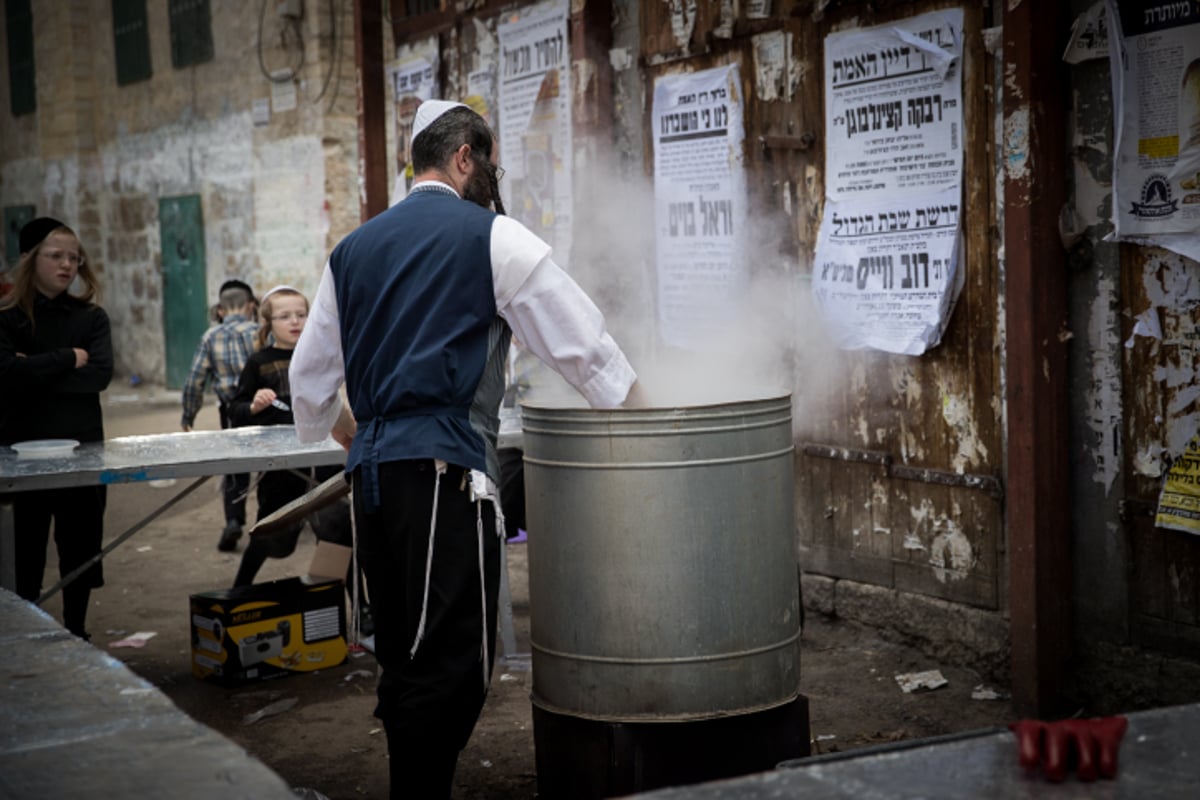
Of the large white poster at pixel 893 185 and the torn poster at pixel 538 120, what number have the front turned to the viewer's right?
0

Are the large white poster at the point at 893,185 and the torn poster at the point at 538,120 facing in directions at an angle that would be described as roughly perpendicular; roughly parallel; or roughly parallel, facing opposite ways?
roughly parallel

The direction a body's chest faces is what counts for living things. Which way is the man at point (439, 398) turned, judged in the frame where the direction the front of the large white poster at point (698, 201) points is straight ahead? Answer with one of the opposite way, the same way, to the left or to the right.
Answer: the opposite way

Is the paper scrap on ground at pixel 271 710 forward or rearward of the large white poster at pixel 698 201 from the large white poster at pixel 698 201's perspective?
forward

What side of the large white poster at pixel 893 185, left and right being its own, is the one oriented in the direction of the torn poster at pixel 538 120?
right

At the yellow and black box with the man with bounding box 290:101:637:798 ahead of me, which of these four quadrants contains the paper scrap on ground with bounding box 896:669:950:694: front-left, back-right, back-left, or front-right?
front-left

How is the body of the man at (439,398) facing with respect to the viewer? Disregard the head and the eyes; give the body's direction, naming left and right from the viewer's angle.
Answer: facing away from the viewer and to the right of the viewer

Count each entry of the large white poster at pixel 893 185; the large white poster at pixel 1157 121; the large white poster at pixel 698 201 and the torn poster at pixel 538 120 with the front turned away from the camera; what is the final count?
0

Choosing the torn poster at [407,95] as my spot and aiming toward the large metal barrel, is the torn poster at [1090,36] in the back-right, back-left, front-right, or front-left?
front-left

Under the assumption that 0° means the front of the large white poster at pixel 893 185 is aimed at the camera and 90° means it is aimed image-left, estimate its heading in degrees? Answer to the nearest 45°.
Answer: approximately 45°

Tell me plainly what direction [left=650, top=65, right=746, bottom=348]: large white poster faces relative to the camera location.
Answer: facing the viewer and to the left of the viewer

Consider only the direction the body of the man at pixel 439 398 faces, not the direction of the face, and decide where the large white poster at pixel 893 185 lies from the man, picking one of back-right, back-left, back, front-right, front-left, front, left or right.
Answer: front

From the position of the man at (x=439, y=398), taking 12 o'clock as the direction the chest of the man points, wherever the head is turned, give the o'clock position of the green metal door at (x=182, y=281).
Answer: The green metal door is roughly at 10 o'clock from the man.

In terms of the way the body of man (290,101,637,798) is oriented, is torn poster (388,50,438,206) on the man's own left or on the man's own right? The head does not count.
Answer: on the man's own left

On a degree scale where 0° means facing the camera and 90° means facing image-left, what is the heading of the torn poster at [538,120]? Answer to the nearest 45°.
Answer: approximately 45°

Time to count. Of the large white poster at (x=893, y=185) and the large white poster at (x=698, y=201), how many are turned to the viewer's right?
0
